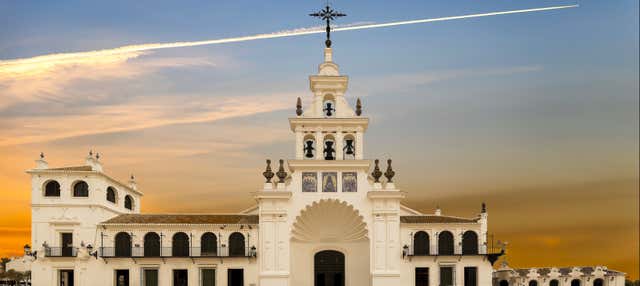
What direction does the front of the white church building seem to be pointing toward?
toward the camera
